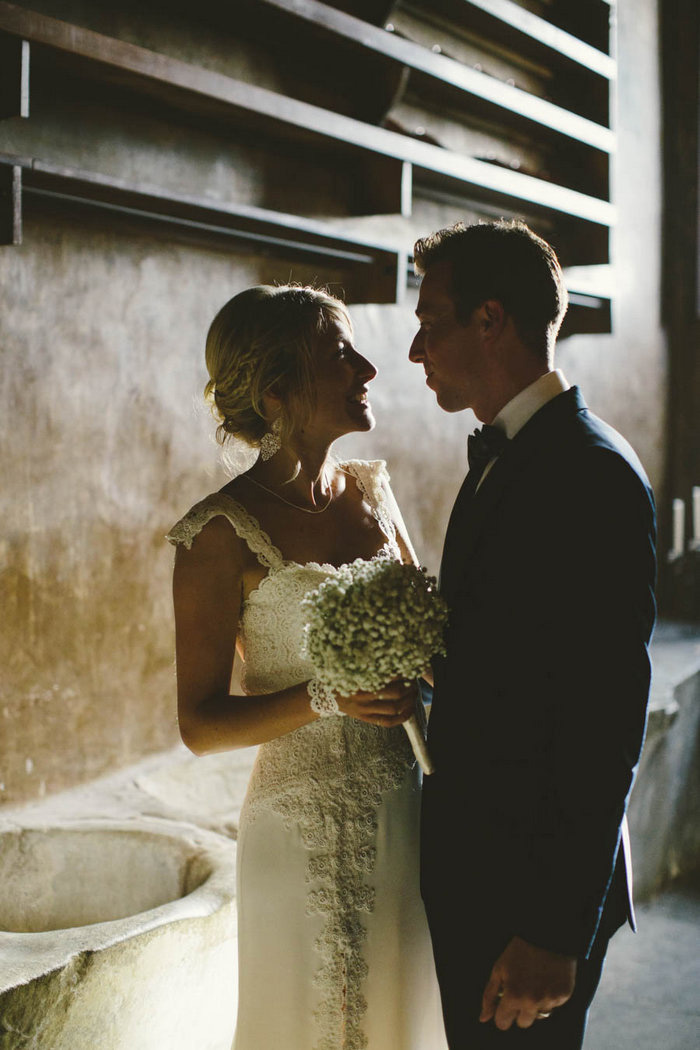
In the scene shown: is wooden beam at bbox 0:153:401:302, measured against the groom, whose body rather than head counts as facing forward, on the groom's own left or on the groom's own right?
on the groom's own right

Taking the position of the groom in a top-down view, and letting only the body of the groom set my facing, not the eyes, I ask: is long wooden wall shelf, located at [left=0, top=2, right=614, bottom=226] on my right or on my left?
on my right

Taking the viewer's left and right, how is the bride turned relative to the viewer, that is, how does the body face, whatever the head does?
facing the viewer and to the right of the viewer

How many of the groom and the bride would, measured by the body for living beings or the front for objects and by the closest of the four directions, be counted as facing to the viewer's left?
1

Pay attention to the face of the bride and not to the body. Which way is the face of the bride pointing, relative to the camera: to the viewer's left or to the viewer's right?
to the viewer's right

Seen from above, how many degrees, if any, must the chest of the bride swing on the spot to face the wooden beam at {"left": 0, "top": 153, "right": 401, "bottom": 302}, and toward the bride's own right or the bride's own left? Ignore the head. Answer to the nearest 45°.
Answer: approximately 135° to the bride's own left

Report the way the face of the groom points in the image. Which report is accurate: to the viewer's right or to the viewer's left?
to the viewer's left

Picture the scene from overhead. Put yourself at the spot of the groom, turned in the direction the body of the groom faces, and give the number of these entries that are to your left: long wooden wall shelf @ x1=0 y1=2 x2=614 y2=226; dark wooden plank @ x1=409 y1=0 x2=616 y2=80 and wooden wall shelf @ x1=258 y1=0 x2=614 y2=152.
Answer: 0

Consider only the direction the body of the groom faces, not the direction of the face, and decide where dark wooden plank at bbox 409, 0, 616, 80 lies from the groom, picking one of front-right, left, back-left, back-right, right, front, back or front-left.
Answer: right

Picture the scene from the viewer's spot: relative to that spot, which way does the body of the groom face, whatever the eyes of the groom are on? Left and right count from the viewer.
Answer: facing to the left of the viewer
